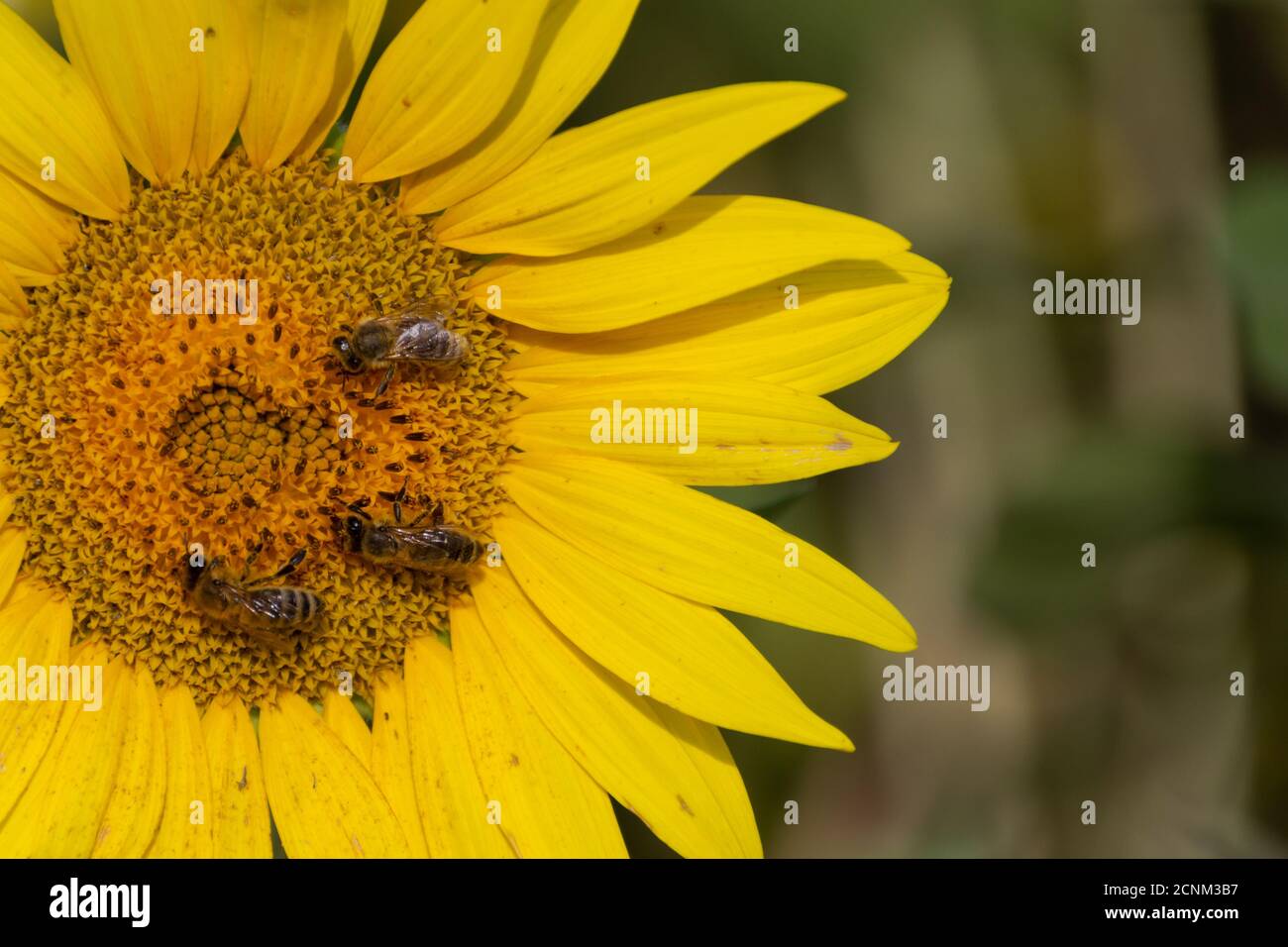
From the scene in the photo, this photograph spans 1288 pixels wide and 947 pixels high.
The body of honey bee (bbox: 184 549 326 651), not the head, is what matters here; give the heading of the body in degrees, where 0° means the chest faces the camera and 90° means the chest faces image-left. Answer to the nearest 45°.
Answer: approximately 90°

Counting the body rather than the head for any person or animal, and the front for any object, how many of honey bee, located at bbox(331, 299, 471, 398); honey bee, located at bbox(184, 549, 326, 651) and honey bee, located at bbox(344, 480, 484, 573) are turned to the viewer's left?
3

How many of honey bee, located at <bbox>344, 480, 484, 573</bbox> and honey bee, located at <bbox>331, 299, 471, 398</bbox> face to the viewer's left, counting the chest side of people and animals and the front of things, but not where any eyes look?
2

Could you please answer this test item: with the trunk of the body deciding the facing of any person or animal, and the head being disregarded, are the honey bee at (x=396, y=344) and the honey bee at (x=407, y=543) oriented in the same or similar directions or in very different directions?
same or similar directions

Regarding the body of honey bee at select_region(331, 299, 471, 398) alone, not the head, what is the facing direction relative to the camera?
to the viewer's left

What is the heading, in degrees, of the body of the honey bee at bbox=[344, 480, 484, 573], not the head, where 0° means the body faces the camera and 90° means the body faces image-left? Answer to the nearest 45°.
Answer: approximately 90°

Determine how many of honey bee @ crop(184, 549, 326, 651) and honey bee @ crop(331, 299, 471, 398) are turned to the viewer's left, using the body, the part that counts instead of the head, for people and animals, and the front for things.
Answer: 2

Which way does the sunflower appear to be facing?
toward the camera
